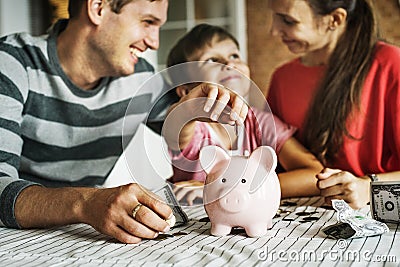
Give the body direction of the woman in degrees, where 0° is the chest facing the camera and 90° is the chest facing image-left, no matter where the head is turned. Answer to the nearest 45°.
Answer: approximately 45°

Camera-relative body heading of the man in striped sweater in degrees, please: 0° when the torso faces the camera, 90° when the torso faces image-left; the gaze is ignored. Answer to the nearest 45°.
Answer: approximately 315°

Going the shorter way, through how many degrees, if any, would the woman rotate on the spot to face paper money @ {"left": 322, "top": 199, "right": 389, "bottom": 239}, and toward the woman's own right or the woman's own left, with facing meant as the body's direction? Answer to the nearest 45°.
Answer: approximately 45° to the woman's own left

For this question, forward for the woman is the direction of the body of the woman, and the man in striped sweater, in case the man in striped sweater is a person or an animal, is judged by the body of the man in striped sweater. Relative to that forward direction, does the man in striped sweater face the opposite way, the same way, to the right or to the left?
to the left

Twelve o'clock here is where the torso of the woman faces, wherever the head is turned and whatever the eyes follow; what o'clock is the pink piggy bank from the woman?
The pink piggy bank is roughly at 11 o'clock from the woman.

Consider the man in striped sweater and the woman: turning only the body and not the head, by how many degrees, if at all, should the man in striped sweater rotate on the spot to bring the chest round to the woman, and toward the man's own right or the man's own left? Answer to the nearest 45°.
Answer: approximately 45° to the man's own left
